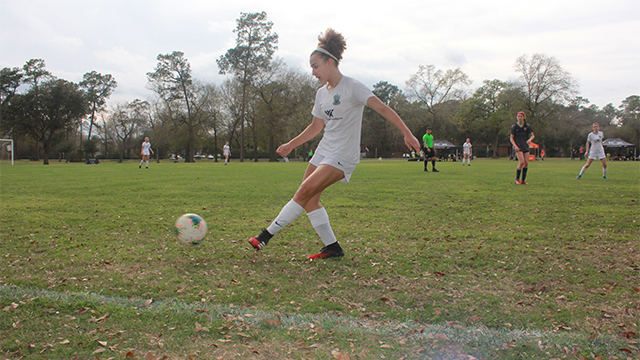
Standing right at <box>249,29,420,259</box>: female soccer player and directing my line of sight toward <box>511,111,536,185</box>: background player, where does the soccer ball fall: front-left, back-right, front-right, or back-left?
back-left

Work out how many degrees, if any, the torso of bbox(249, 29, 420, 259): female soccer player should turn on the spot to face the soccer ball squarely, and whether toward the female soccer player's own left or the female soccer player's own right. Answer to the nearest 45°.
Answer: approximately 45° to the female soccer player's own right

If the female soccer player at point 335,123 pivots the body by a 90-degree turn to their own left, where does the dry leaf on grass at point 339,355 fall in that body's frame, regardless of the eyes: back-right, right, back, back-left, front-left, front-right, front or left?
front-right

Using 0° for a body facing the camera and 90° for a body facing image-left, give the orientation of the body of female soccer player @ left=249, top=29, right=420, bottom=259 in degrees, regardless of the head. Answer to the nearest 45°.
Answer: approximately 45°

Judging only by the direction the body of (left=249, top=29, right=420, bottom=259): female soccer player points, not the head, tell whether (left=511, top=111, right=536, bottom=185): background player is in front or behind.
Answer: behind

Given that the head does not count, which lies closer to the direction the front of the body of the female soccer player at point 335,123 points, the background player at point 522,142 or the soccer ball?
the soccer ball
